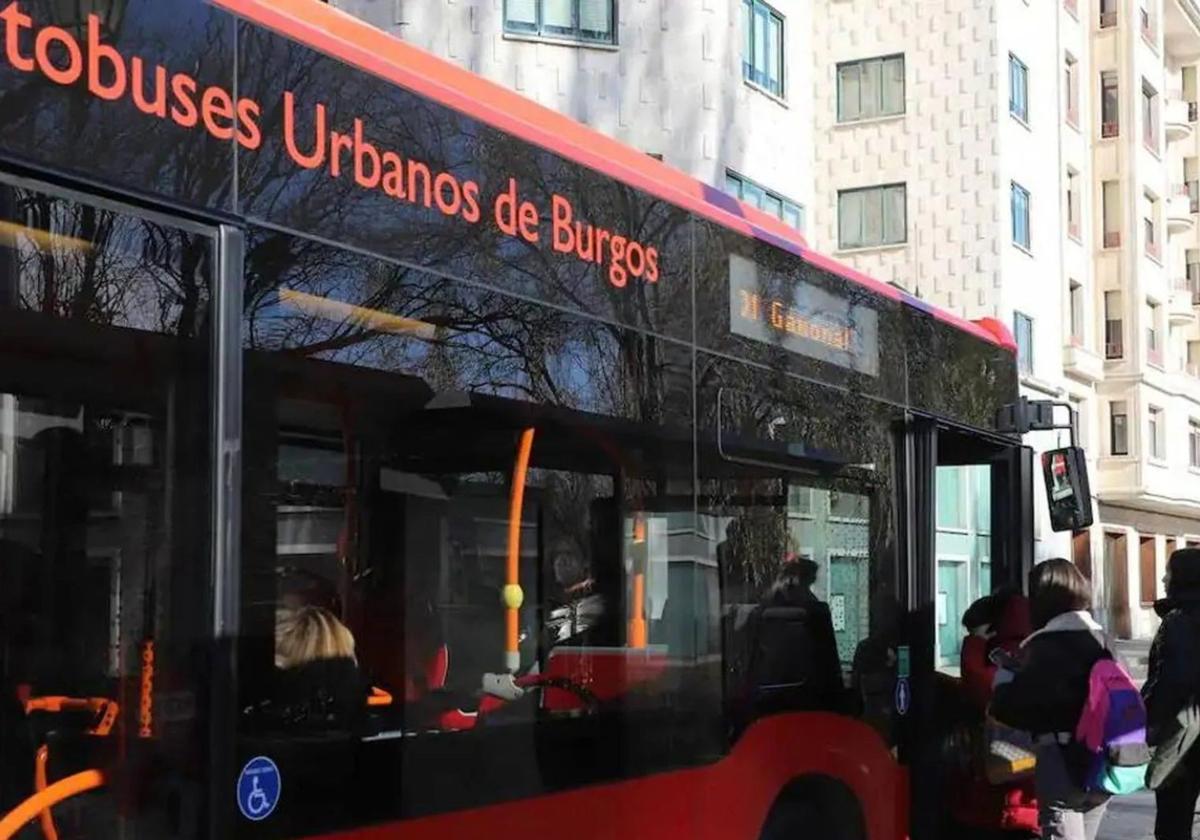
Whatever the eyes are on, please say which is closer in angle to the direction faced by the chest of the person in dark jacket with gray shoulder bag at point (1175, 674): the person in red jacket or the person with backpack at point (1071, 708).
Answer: the person in red jacket

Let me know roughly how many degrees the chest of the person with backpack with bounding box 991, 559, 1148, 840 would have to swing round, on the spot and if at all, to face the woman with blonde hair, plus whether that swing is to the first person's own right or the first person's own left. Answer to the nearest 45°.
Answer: approximately 90° to the first person's own left

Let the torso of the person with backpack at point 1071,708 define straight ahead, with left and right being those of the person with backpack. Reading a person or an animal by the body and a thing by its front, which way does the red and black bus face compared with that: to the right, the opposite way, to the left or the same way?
to the right

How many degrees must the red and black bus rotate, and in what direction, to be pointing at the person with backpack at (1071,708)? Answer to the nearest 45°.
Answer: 0° — it already faces them

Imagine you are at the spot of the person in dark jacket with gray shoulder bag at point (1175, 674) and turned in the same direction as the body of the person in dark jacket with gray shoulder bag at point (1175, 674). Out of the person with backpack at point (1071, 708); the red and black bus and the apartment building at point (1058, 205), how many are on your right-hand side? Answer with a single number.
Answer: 1

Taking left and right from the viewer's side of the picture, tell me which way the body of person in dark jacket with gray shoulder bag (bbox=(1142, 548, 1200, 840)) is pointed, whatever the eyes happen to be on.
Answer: facing to the left of the viewer

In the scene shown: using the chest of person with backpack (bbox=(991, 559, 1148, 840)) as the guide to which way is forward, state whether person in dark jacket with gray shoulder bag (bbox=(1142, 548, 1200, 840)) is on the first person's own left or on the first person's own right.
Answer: on the first person's own right

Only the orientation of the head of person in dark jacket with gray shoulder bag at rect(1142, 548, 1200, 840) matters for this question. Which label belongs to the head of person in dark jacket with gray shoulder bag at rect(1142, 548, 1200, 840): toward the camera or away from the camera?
away from the camera

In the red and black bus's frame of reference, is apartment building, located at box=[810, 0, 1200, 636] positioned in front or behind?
in front

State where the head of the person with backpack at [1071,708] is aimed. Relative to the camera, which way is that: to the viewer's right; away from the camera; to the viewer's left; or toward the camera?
away from the camera

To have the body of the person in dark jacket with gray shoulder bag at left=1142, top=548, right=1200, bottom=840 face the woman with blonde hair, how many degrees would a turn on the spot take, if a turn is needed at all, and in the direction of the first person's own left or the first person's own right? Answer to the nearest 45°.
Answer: approximately 90° to the first person's own left

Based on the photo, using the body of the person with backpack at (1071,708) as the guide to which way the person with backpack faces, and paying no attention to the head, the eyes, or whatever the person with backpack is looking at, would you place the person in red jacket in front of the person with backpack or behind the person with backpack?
in front

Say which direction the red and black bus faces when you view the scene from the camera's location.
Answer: facing away from the viewer and to the right of the viewer

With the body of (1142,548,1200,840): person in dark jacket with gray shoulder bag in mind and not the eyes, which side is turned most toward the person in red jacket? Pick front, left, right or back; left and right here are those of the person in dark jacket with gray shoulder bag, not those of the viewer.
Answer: front

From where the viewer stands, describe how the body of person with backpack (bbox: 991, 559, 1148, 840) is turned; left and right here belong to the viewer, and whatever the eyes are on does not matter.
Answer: facing away from the viewer and to the left of the viewer

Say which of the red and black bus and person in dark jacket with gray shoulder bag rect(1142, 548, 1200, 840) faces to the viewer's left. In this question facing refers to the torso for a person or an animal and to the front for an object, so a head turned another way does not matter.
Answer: the person in dark jacket with gray shoulder bag

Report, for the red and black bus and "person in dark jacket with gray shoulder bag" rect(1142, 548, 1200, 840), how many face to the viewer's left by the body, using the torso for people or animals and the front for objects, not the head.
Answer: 1

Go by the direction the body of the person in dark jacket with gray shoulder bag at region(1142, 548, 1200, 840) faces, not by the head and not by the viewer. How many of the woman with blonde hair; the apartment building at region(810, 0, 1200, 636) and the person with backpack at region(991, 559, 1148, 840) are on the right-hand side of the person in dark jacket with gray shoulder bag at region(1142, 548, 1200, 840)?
1
